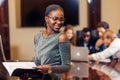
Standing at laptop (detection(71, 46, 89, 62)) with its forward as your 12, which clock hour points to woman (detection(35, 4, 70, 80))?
The woman is roughly at 6 o'clock from the laptop.

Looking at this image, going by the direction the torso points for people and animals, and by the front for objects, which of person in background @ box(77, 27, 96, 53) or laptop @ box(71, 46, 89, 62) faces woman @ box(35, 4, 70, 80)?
the person in background

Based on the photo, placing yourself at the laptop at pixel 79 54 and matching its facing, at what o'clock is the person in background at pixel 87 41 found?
The person in background is roughly at 12 o'clock from the laptop.

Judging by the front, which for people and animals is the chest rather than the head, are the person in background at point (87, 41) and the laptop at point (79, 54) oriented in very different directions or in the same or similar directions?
very different directions

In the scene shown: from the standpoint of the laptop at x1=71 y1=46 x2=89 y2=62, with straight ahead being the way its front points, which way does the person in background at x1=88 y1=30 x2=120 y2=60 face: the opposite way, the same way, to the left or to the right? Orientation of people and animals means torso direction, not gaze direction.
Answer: to the left

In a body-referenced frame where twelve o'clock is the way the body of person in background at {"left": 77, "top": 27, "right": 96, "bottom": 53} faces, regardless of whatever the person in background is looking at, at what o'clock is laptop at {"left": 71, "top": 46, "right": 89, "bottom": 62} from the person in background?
The laptop is roughly at 12 o'clock from the person in background.

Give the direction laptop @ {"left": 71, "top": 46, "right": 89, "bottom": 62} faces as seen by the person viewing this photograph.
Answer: facing away from the viewer

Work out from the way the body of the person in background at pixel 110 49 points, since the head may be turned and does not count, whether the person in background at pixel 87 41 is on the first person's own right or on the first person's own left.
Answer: on the first person's own right

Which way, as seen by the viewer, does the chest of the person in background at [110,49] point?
to the viewer's left

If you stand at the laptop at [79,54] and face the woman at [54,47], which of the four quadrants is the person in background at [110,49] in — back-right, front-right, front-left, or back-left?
back-left

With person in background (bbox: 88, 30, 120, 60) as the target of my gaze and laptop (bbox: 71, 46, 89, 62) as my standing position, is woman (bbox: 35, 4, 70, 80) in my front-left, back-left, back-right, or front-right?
back-right
